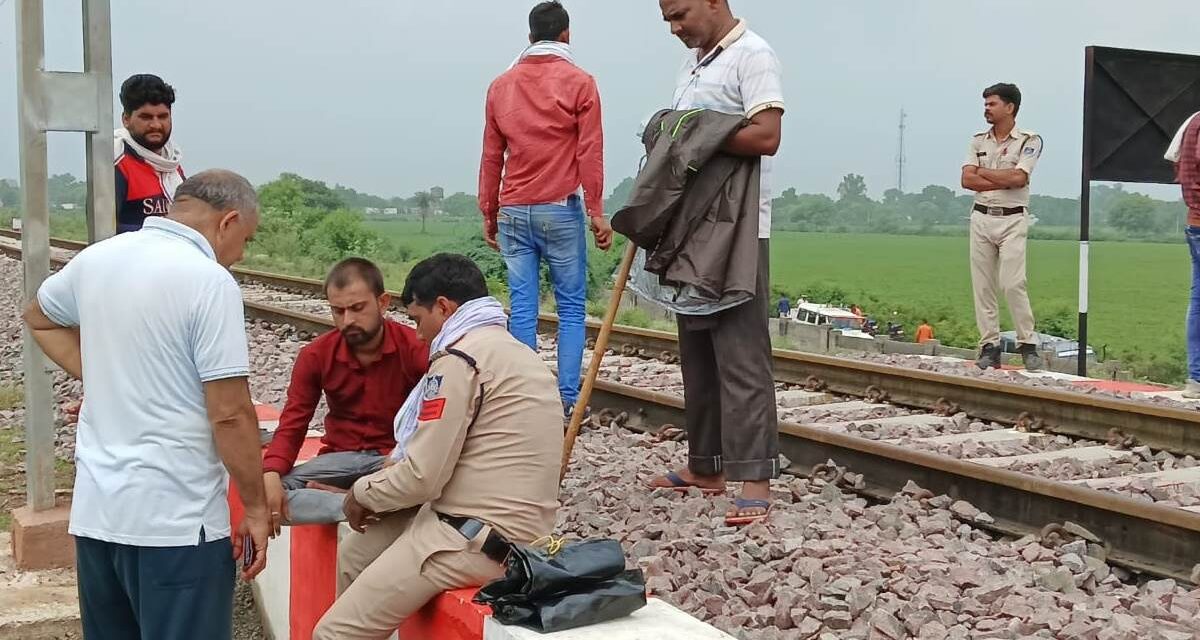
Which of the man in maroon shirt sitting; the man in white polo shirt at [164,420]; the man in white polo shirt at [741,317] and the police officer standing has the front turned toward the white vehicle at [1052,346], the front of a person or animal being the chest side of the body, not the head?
the man in white polo shirt at [164,420]

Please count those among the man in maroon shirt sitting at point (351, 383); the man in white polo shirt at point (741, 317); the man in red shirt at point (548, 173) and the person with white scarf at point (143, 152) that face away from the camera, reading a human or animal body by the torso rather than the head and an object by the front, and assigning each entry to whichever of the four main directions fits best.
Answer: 1

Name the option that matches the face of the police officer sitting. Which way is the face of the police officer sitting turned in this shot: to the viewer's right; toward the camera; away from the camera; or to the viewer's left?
to the viewer's left

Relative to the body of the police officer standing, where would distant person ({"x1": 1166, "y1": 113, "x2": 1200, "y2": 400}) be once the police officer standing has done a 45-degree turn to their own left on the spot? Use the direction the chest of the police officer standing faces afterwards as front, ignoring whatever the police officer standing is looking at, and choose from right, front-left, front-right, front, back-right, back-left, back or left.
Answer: front-left

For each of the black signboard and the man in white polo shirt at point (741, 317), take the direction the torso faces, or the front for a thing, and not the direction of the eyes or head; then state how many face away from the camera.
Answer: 1

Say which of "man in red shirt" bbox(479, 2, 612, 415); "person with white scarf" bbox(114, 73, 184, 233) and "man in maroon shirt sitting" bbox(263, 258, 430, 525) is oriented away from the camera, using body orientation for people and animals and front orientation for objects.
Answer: the man in red shirt

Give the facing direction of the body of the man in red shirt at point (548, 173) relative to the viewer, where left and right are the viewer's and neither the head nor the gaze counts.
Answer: facing away from the viewer

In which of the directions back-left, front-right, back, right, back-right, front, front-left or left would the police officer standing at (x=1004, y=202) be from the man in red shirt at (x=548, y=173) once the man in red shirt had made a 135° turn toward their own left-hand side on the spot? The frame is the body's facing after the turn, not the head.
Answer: back

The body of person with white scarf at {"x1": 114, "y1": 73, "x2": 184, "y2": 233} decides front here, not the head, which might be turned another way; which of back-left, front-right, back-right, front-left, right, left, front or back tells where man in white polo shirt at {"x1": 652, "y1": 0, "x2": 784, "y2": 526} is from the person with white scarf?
front

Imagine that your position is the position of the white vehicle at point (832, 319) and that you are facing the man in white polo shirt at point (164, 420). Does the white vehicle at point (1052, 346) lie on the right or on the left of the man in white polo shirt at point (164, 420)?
left

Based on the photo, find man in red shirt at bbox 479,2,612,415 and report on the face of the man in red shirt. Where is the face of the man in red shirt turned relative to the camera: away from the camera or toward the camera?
away from the camera

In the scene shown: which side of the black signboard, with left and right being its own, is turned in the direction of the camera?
back

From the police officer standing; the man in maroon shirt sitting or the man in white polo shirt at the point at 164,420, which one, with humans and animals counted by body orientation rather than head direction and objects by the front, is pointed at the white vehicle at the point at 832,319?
the man in white polo shirt

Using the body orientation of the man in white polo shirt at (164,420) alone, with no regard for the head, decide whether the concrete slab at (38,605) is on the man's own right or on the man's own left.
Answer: on the man's own left

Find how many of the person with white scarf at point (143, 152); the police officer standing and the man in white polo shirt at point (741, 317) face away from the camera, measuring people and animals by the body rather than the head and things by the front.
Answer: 0

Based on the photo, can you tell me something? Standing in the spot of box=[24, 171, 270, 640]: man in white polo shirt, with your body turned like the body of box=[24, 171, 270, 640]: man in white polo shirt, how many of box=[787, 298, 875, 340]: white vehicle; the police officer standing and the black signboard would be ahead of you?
3
